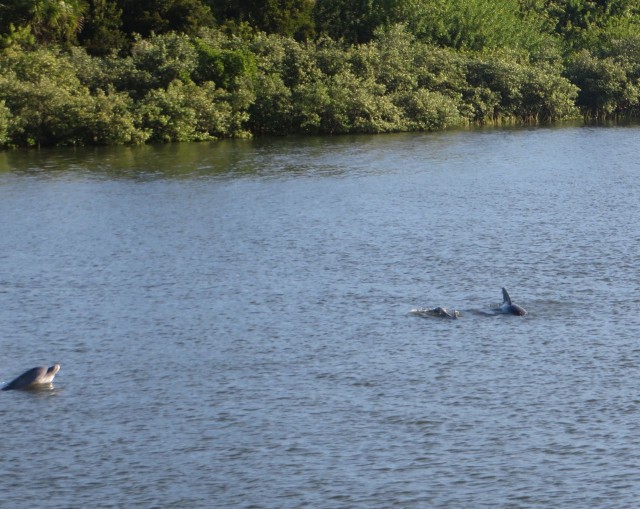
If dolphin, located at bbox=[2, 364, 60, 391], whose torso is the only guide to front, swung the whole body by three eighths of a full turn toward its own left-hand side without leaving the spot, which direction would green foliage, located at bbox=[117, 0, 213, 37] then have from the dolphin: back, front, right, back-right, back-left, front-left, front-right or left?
front-right

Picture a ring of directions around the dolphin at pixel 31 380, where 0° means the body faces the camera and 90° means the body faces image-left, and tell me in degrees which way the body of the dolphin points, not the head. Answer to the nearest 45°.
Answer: approximately 270°

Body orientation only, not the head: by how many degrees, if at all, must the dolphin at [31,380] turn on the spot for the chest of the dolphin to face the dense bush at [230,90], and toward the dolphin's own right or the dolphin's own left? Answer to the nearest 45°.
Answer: approximately 90° to the dolphin's own left

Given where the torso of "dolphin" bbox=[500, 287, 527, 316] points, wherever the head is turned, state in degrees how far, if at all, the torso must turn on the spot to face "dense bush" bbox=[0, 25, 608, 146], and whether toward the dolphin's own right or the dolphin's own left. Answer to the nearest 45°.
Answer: approximately 90° to the dolphin's own left

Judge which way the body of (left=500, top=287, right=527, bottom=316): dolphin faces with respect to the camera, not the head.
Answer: to the viewer's right

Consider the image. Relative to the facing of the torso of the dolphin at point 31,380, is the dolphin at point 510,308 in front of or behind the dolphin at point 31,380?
in front

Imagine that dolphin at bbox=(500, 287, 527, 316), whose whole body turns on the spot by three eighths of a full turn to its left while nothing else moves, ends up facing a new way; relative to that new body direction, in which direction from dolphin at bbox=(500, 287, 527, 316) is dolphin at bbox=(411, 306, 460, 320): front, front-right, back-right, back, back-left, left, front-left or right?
front-left

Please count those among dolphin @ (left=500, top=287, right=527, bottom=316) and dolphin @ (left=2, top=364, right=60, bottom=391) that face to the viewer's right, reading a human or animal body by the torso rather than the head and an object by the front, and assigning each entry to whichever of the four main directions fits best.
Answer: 2

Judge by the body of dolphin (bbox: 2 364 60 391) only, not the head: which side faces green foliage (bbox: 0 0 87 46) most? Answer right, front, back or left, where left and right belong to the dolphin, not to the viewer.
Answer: left

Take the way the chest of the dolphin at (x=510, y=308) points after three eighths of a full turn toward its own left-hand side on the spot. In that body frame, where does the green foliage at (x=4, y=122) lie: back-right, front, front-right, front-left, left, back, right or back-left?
front

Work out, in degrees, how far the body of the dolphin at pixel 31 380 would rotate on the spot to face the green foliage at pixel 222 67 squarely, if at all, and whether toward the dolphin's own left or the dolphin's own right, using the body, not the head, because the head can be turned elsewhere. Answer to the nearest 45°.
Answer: approximately 90° to the dolphin's own left

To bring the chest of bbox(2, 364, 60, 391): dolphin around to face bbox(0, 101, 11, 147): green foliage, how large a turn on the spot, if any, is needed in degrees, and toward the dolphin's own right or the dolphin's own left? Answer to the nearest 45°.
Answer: approximately 90° to the dolphin's own left
